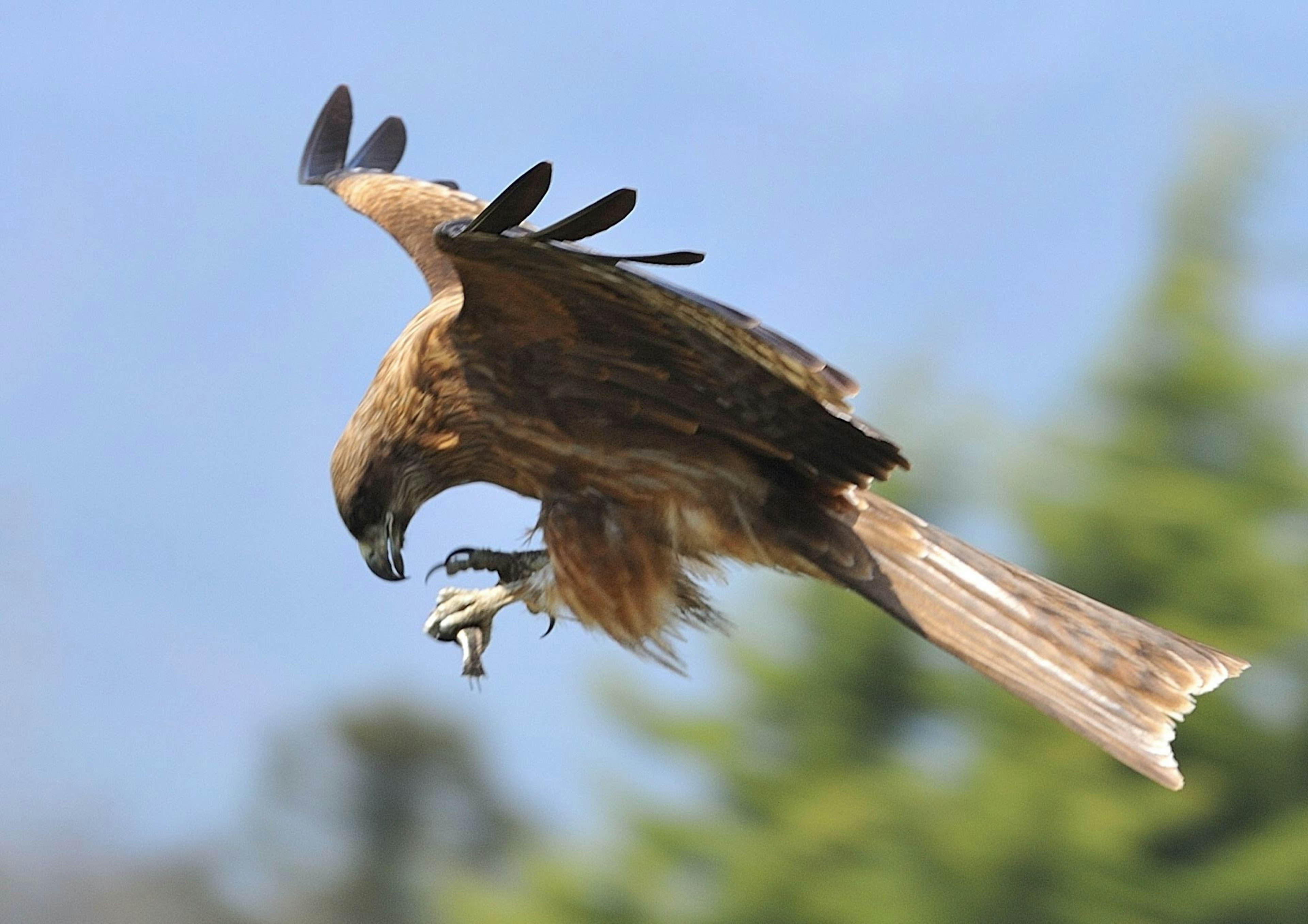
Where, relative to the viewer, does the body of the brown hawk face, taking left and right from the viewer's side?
facing to the left of the viewer
